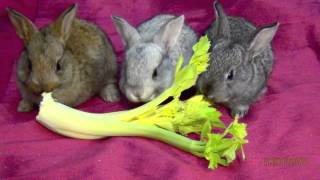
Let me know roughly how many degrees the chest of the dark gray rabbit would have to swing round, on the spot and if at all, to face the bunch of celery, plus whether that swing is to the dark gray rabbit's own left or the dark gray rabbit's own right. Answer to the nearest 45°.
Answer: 0° — it already faces it

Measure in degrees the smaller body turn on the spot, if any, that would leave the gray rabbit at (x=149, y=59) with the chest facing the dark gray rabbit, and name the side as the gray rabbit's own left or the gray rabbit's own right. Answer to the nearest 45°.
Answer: approximately 135° to the gray rabbit's own left

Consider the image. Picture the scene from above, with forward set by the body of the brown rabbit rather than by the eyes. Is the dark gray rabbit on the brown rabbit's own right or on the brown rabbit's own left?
on the brown rabbit's own left

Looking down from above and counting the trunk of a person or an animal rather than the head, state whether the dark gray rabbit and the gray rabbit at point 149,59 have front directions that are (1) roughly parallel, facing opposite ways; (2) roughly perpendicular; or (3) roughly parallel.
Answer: roughly parallel

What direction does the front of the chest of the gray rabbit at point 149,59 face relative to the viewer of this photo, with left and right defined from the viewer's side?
facing the viewer and to the left of the viewer

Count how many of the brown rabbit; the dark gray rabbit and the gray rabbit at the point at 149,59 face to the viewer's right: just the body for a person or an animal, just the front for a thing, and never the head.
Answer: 0

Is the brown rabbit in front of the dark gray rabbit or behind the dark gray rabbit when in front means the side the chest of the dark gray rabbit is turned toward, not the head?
in front

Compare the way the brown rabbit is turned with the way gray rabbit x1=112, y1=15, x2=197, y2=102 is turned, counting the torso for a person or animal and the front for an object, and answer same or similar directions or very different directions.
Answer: same or similar directions

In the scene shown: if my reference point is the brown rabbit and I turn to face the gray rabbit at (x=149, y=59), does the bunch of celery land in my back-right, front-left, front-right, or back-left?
front-right

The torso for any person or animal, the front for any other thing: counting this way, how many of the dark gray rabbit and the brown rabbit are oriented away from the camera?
0
